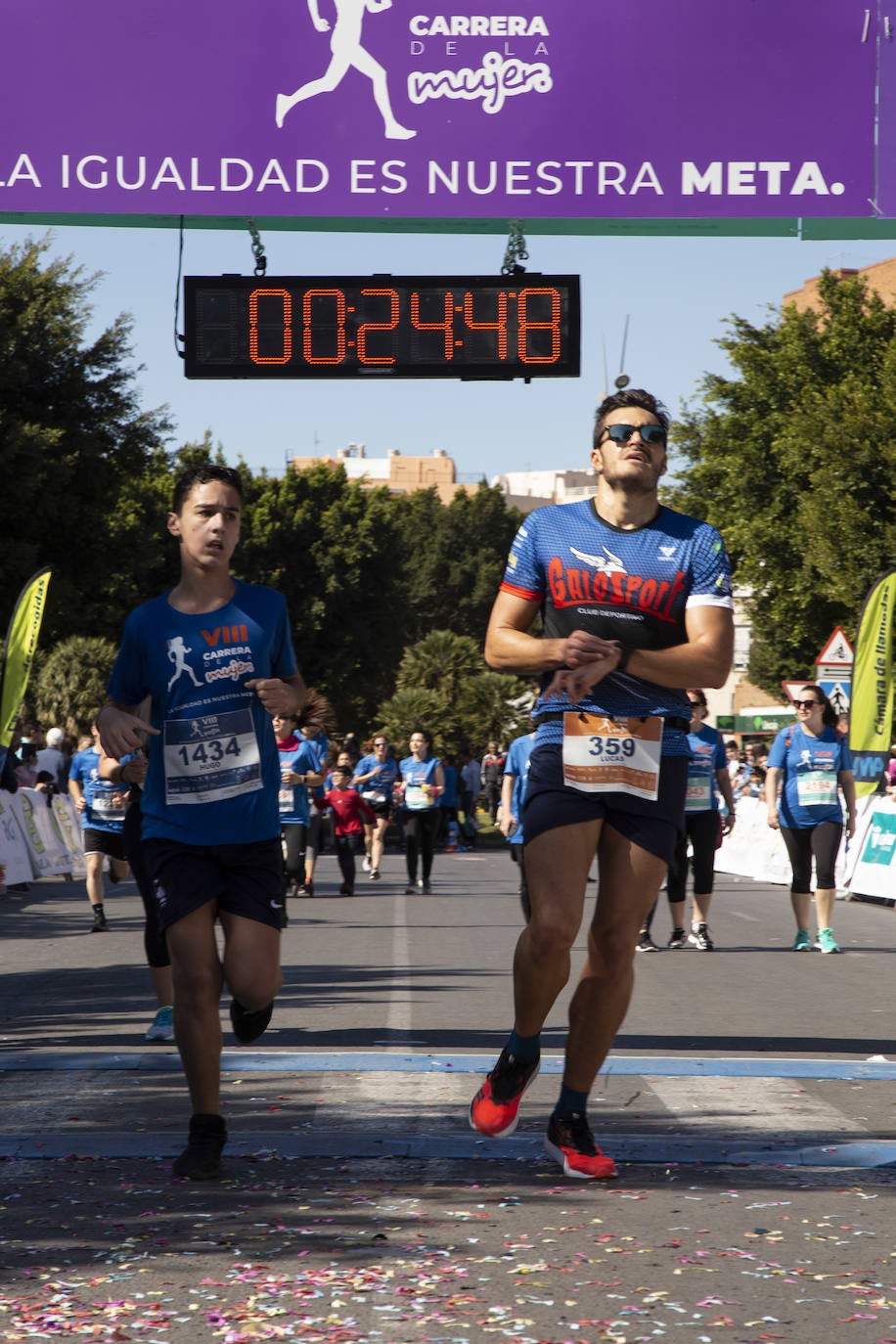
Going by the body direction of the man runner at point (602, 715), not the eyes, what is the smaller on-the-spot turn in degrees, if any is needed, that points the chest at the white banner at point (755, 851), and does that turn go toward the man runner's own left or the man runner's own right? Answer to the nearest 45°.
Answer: approximately 180°

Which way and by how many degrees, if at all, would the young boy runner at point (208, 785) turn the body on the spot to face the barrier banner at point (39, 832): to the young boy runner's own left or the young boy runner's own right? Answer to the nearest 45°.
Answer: approximately 180°

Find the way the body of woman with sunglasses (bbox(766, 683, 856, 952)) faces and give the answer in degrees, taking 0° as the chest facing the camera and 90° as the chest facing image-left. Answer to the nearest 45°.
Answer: approximately 0°

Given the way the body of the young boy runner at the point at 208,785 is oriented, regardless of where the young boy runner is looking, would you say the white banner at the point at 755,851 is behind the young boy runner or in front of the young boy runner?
behind
